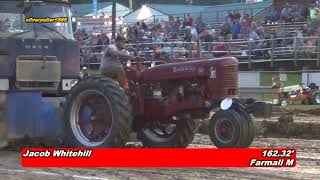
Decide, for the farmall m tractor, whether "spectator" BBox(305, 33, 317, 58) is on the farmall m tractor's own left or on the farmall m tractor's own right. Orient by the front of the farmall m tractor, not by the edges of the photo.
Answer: on the farmall m tractor's own left

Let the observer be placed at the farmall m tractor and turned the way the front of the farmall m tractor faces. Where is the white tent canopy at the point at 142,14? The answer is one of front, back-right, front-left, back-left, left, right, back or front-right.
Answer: back-left

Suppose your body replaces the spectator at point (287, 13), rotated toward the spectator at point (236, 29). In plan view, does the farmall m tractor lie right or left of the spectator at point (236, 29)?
left

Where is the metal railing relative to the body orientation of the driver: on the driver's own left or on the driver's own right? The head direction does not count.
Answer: on the driver's own left

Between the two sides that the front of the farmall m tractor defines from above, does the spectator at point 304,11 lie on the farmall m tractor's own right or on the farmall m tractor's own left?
on the farmall m tractor's own left

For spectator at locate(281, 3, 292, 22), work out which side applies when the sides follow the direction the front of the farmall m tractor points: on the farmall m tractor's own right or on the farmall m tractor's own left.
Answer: on the farmall m tractor's own left

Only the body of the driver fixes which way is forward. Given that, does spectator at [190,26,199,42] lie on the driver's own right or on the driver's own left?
on the driver's own left

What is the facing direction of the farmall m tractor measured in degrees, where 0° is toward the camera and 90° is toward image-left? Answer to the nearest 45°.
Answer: approximately 315°

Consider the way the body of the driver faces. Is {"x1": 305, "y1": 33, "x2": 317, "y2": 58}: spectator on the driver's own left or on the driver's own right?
on the driver's own left

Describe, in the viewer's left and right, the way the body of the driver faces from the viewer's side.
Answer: facing to the right of the viewer

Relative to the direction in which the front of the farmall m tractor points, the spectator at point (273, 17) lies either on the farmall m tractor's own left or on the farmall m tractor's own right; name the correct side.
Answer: on the farmall m tractor's own left
